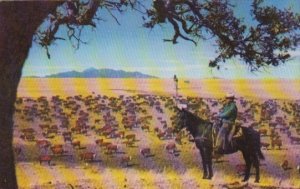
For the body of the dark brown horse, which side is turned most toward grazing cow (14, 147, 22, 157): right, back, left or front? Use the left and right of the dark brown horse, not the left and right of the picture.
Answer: front

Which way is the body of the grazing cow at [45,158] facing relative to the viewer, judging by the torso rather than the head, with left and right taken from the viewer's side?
facing to the left of the viewer

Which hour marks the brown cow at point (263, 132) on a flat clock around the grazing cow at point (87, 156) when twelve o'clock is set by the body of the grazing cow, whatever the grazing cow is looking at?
The brown cow is roughly at 11 o'clock from the grazing cow.

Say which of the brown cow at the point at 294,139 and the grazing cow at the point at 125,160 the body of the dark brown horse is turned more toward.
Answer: the grazing cow

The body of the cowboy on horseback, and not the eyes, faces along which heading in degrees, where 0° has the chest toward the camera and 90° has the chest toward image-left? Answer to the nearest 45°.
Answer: approximately 90°

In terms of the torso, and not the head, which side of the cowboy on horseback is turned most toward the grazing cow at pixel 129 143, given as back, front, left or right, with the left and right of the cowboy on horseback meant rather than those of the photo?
right

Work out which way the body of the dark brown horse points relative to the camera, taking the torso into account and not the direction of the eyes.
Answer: to the viewer's left

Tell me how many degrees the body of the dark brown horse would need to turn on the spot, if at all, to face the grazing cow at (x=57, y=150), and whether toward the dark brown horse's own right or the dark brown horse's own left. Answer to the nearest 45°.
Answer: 0° — it already faces it

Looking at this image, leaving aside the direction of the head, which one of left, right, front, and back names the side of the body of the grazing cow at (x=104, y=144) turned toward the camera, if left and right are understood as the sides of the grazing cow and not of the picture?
left

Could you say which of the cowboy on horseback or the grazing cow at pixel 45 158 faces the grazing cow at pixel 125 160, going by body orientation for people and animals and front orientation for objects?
the cowboy on horseback
